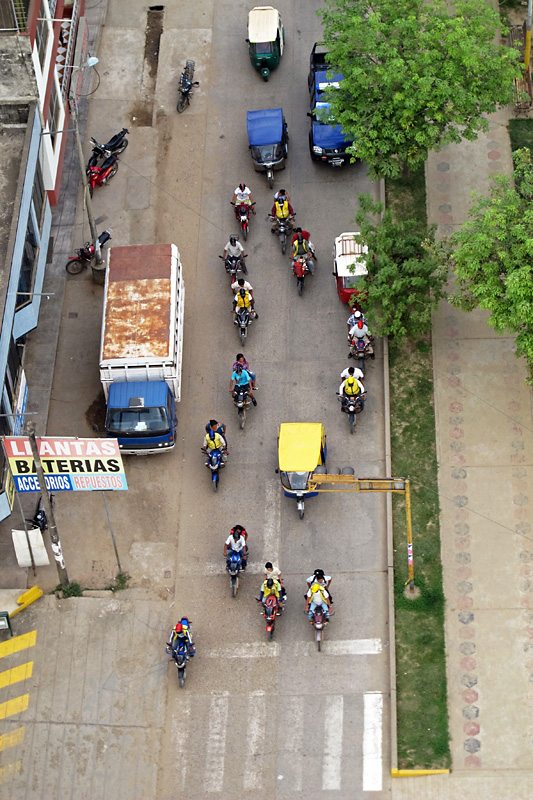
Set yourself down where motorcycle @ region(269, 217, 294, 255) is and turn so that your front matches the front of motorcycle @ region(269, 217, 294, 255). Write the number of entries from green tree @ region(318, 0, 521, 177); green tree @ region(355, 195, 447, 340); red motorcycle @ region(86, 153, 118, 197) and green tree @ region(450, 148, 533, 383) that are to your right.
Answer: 1

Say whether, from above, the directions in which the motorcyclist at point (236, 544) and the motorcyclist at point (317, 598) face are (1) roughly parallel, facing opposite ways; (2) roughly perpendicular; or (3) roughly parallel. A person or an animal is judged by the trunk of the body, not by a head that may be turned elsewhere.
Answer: roughly parallel

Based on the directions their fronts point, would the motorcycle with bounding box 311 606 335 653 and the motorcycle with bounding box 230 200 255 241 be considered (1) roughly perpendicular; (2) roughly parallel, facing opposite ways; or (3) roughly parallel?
roughly parallel

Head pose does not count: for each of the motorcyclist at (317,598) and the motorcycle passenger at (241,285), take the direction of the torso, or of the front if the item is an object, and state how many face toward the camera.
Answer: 2

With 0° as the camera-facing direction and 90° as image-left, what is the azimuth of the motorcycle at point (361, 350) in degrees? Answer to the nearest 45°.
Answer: approximately 0°

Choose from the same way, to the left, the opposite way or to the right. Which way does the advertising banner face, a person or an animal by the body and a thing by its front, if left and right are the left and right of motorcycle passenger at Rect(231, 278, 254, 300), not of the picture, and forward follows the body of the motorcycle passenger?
the same way

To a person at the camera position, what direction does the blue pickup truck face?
facing the viewer

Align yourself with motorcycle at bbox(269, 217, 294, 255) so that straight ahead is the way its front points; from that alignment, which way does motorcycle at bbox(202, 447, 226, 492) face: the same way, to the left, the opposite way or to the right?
the same way

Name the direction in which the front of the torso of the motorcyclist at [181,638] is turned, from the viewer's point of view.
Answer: toward the camera

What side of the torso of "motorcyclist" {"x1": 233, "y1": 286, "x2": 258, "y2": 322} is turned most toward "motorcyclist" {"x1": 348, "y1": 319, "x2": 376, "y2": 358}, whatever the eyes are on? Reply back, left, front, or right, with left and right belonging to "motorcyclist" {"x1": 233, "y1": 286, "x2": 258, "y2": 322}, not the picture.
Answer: left

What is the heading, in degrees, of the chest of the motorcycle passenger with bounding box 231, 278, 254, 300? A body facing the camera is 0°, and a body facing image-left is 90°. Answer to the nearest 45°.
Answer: approximately 0°

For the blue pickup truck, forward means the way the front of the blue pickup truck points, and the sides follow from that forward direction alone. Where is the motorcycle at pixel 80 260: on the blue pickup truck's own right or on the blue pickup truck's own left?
on the blue pickup truck's own right

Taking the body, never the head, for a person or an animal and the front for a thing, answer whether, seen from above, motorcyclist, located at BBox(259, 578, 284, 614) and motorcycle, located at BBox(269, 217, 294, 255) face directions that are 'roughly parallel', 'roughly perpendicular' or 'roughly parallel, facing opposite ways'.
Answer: roughly parallel

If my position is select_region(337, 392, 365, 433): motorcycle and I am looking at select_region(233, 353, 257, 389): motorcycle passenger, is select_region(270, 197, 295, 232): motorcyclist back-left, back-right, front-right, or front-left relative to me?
front-right

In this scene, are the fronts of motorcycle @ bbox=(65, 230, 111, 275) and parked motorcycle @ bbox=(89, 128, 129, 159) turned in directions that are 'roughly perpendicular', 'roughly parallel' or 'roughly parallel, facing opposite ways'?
roughly parallel

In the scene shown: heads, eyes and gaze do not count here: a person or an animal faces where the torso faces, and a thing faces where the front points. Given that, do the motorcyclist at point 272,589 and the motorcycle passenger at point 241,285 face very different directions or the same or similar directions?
same or similar directions
